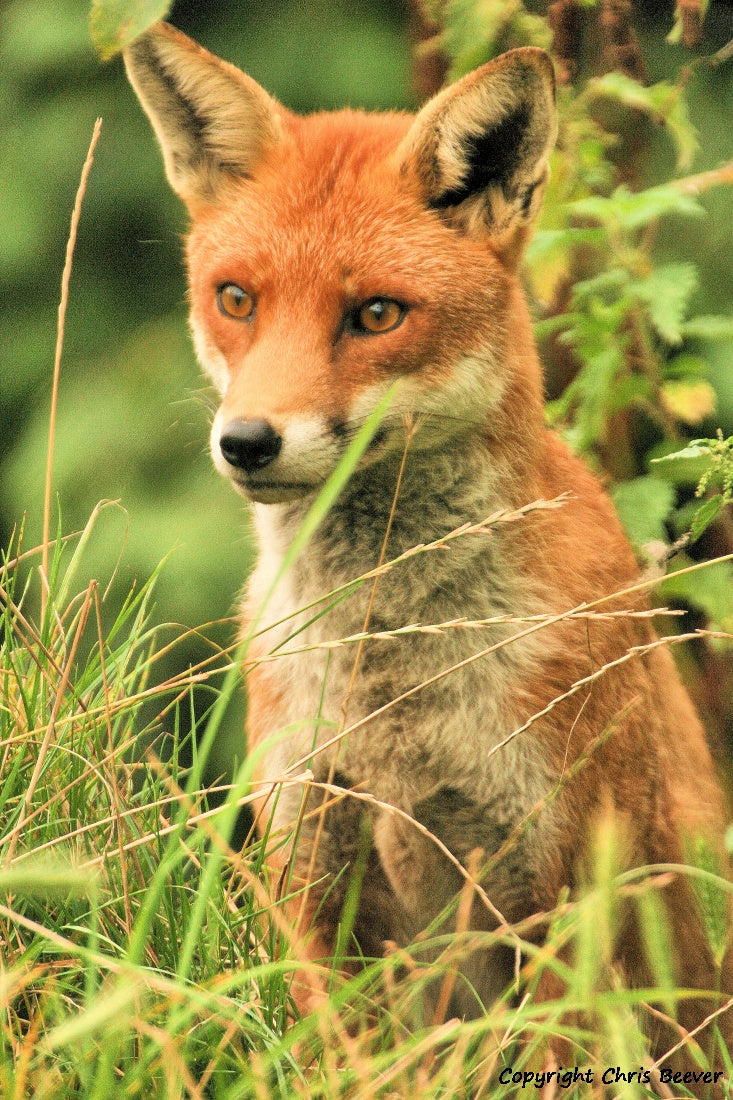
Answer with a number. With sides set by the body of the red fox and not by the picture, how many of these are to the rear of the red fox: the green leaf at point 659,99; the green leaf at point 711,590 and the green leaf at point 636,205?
3

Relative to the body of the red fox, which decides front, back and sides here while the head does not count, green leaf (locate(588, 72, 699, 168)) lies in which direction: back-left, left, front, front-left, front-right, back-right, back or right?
back

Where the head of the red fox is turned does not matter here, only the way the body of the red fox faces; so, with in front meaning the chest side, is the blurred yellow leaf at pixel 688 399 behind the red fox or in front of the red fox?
behind

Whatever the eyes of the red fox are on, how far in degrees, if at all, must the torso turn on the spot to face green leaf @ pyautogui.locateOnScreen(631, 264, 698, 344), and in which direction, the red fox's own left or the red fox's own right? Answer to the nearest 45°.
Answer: approximately 180°

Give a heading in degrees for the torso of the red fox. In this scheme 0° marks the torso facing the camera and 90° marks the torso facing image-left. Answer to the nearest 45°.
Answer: approximately 45°

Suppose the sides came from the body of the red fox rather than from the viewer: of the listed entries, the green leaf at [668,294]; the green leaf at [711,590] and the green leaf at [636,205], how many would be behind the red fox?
3
